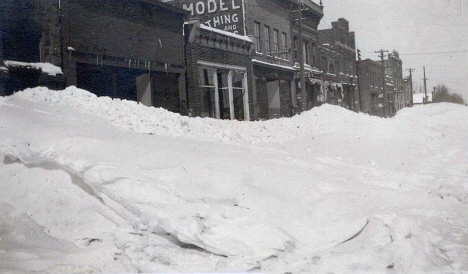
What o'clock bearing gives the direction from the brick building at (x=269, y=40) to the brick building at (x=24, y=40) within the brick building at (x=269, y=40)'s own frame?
the brick building at (x=24, y=40) is roughly at 2 o'clock from the brick building at (x=269, y=40).

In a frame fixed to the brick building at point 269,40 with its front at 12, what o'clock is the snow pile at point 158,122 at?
The snow pile is roughly at 2 o'clock from the brick building.

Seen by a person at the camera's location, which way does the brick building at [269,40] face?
facing the viewer and to the right of the viewer

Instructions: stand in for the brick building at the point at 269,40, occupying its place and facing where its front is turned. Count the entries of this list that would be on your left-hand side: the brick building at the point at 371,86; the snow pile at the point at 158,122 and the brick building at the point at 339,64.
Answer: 2

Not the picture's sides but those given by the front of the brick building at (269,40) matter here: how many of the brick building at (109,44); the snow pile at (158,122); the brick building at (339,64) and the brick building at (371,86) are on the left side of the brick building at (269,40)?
2

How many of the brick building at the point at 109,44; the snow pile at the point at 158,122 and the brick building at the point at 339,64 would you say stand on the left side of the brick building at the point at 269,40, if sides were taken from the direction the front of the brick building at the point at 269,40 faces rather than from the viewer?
1

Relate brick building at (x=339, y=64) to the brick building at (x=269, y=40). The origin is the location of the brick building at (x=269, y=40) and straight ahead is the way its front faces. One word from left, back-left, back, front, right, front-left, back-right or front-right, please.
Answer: left

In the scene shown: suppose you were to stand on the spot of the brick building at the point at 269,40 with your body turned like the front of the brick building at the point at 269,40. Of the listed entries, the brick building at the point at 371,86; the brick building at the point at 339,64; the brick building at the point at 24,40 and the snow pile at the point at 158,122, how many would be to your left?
2

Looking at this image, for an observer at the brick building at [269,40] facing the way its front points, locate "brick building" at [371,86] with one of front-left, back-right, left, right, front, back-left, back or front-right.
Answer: left

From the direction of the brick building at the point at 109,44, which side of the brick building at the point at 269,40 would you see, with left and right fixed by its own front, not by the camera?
right

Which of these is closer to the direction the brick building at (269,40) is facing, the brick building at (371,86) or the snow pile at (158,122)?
the snow pile

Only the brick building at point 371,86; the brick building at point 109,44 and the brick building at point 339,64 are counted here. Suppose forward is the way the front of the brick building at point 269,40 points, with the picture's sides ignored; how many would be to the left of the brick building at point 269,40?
2
